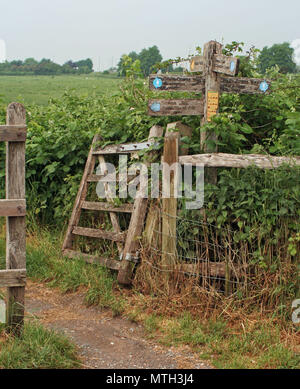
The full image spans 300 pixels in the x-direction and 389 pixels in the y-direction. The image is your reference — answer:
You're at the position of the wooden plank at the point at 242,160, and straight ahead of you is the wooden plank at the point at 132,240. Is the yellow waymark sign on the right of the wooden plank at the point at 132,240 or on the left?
right

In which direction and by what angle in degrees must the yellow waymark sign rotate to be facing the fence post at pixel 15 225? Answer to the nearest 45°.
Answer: approximately 45° to its right

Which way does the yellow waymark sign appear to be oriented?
toward the camera

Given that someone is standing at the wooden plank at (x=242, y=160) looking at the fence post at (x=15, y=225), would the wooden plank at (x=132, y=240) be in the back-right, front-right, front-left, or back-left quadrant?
front-right

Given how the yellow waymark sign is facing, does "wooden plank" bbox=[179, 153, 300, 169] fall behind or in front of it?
in front
